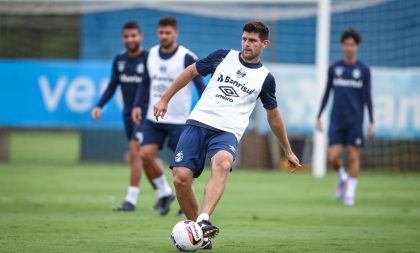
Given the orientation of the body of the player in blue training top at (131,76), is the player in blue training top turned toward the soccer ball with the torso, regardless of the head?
yes

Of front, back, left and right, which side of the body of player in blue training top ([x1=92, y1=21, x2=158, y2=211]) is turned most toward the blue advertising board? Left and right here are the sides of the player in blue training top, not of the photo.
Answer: back

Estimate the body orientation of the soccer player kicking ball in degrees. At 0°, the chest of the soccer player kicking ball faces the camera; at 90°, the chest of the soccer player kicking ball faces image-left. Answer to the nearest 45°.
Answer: approximately 0°

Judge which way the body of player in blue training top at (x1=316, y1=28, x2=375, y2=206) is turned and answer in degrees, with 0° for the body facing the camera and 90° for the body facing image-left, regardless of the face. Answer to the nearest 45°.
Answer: approximately 0°

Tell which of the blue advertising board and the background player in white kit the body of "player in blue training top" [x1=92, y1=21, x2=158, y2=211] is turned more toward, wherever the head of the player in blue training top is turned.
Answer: the background player in white kit

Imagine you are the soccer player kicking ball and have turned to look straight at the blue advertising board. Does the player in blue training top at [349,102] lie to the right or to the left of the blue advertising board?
right
